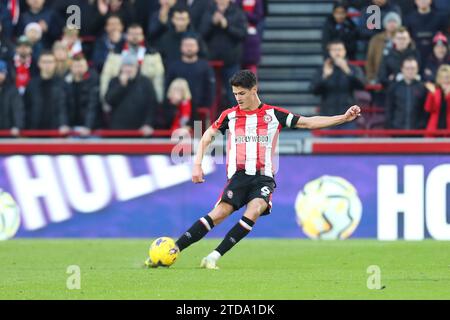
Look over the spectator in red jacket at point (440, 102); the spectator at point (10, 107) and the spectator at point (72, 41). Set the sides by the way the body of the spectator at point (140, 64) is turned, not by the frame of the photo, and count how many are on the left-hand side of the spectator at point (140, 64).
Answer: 1

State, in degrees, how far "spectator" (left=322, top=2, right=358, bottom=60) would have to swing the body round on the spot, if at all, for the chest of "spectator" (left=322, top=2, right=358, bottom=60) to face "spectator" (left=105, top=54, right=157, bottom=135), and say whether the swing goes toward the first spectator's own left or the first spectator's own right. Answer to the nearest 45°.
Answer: approximately 45° to the first spectator's own right

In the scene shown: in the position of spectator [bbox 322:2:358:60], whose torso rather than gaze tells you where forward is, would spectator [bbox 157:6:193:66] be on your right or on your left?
on your right

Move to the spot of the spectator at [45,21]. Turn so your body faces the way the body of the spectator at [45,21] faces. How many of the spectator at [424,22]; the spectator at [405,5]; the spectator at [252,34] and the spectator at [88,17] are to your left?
4

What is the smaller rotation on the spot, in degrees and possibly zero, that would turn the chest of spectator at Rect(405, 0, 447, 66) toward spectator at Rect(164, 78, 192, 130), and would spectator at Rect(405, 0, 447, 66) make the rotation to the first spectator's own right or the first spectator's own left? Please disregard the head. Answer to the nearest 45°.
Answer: approximately 45° to the first spectator's own right

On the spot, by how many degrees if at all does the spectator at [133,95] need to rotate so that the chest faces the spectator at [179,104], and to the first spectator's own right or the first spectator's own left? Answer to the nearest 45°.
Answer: approximately 90° to the first spectator's own left

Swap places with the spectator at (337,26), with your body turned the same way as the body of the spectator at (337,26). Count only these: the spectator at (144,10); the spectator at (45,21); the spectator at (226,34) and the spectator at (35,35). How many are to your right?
4
